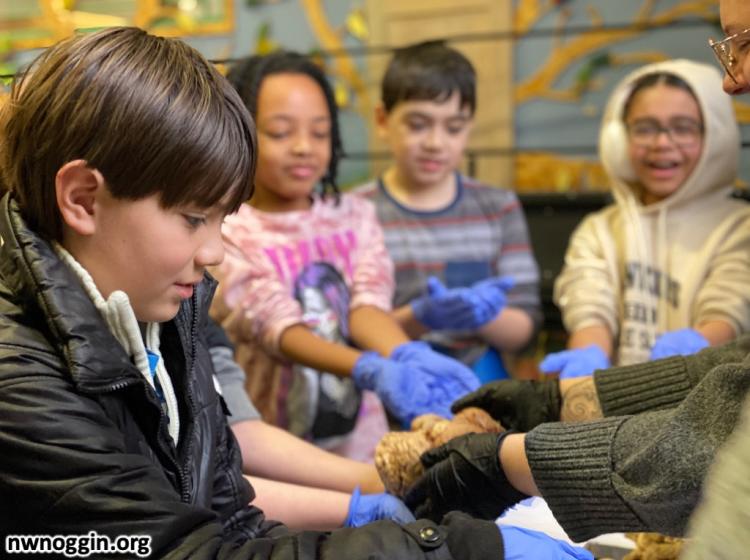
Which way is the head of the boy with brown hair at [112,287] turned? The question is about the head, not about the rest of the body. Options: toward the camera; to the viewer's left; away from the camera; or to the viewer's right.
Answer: to the viewer's right

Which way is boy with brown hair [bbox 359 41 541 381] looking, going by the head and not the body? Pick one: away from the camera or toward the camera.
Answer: toward the camera

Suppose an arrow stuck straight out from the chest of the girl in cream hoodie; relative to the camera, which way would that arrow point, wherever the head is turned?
toward the camera

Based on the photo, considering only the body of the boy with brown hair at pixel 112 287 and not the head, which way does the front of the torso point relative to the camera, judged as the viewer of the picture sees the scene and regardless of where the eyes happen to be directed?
to the viewer's right

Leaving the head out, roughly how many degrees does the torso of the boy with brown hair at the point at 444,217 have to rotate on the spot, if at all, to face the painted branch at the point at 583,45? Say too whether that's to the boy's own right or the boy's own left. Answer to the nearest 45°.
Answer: approximately 180°

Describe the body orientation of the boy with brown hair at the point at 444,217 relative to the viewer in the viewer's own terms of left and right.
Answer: facing the viewer

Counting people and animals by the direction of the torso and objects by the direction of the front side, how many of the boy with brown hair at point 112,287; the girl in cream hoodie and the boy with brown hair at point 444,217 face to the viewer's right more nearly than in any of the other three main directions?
1

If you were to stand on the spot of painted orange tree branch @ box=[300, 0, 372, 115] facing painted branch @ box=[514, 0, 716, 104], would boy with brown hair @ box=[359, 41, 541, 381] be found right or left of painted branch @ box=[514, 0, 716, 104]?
right

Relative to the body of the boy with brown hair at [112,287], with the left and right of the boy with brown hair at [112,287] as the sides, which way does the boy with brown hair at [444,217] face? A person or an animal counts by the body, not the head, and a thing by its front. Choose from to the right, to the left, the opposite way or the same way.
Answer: to the right

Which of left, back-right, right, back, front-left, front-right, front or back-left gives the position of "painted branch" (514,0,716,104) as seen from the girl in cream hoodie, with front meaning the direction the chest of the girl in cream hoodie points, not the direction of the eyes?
back

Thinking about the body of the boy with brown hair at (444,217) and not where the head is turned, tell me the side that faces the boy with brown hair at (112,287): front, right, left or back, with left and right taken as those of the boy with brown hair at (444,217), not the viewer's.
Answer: front

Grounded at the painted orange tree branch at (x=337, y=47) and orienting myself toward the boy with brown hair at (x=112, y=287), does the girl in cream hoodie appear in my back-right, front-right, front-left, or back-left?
front-left
